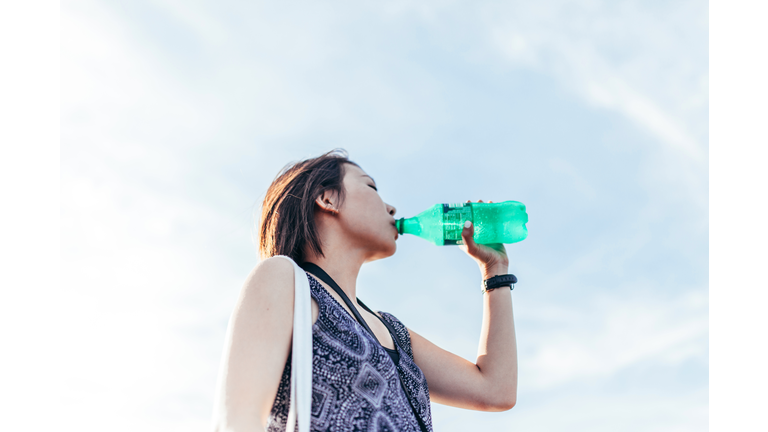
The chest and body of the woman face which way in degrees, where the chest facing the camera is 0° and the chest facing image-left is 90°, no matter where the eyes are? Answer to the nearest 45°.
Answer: approximately 315°

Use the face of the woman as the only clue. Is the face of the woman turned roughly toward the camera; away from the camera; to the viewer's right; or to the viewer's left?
to the viewer's right
